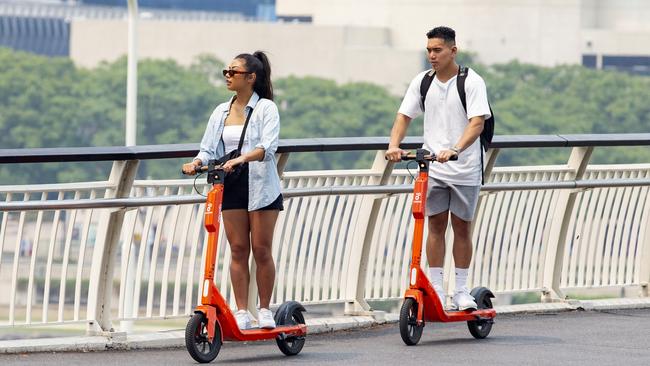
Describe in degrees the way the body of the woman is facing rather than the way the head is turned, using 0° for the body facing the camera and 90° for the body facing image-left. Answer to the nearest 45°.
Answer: approximately 45°

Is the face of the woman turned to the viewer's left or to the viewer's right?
to the viewer's left

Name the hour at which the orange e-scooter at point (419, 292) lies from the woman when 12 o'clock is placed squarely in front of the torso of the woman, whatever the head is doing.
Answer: The orange e-scooter is roughly at 7 o'clock from the woman.

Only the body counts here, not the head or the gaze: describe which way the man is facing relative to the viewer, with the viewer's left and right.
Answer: facing the viewer and to the left of the viewer

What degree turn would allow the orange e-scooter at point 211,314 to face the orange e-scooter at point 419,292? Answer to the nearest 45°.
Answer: approximately 180°
